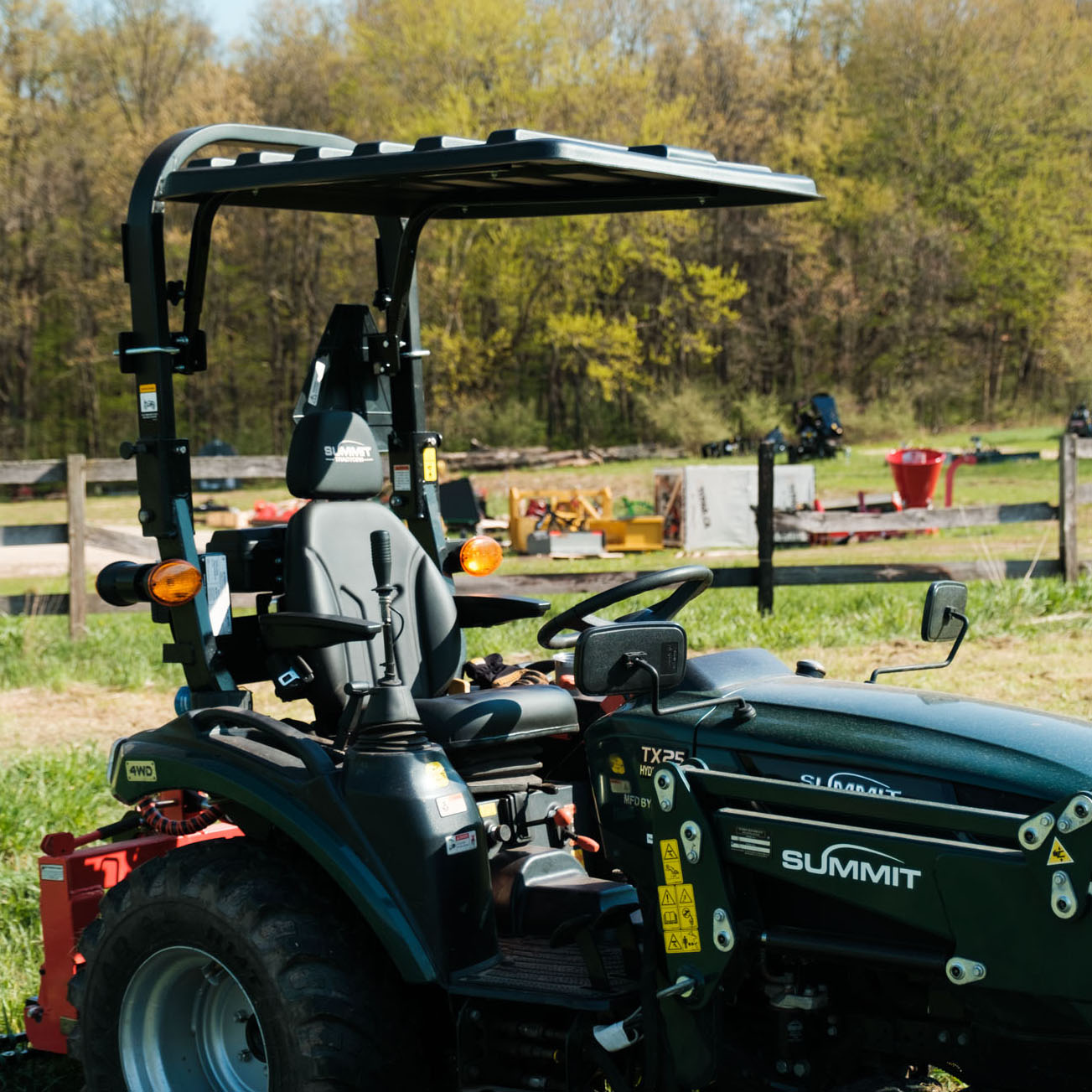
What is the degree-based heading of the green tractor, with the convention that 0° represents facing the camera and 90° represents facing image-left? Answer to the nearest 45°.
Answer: approximately 315°

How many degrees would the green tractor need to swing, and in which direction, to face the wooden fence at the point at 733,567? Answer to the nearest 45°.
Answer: approximately 135° to its left

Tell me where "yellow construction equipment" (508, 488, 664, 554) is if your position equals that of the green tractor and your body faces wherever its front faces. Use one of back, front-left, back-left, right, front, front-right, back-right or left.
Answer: back-left

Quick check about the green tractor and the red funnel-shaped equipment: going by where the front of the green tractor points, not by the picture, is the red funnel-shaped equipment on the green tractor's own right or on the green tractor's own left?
on the green tractor's own left

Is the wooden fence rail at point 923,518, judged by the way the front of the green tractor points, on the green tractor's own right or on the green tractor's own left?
on the green tractor's own left

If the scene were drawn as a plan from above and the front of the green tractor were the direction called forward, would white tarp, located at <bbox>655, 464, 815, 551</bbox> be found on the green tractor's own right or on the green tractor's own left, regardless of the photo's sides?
on the green tractor's own left

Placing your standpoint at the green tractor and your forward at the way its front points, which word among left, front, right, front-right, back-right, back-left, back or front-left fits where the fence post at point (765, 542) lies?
back-left

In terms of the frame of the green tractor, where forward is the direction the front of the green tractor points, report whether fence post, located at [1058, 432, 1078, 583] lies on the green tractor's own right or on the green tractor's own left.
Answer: on the green tractor's own left
